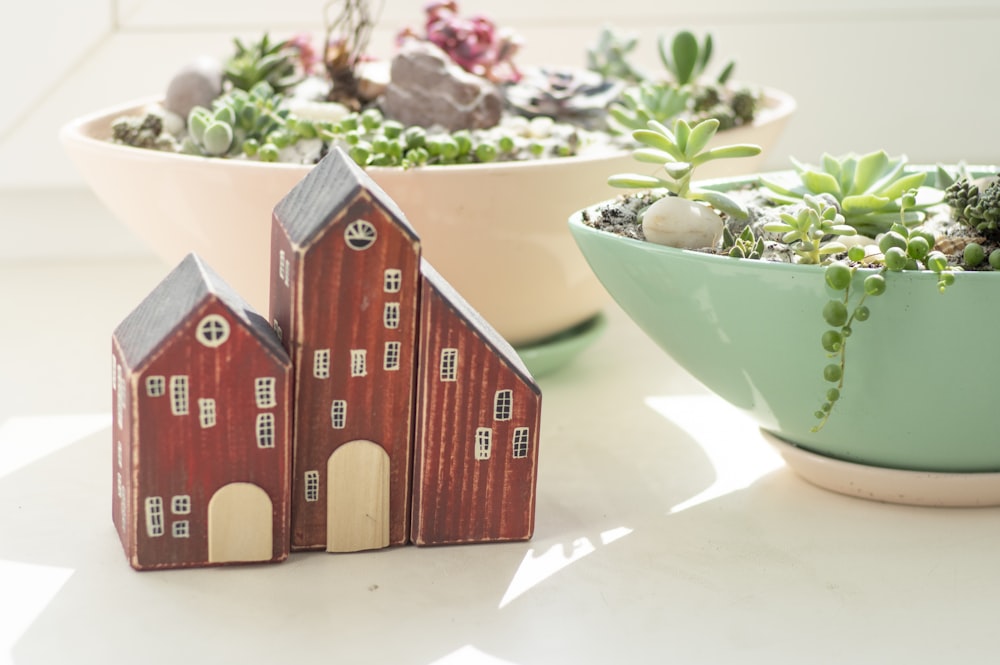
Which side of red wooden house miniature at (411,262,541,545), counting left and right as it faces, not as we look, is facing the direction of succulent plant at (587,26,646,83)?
back

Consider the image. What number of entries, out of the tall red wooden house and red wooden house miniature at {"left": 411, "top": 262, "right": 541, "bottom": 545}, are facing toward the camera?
2

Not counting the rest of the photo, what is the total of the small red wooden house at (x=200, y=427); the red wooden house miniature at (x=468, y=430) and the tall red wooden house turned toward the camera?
3

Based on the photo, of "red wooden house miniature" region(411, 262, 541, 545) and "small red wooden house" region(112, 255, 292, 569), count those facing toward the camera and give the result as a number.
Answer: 2
